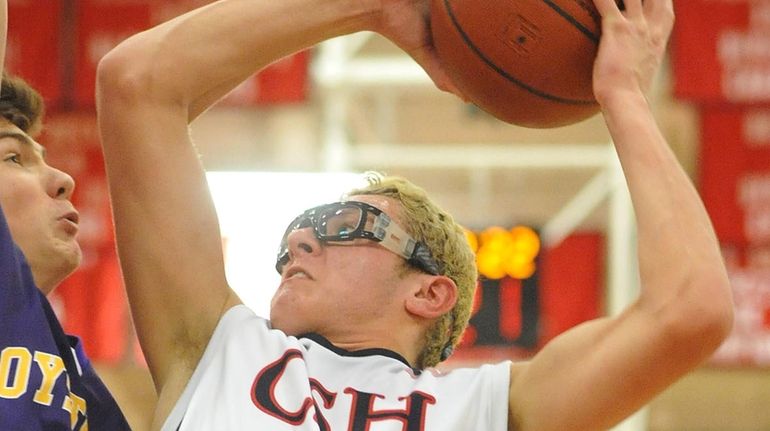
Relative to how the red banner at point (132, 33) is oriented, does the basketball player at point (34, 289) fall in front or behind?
in front

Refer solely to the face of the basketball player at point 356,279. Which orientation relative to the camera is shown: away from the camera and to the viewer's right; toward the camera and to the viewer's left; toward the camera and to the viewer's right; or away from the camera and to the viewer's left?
toward the camera and to the viewer's left

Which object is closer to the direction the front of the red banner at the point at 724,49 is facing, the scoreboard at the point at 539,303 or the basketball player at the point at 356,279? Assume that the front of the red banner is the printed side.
the basketball player

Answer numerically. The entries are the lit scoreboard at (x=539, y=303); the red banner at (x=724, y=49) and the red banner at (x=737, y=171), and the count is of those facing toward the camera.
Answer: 3

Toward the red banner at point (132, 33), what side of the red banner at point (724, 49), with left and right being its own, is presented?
right

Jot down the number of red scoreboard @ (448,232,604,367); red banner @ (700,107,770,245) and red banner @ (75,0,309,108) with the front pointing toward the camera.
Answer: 3

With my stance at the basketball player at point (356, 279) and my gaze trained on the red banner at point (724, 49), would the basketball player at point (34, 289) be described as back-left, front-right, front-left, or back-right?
back-left

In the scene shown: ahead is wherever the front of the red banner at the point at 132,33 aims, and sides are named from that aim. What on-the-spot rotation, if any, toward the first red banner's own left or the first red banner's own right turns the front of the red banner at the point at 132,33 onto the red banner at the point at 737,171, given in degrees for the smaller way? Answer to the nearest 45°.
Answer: approximately 90° to the first red banner's own left

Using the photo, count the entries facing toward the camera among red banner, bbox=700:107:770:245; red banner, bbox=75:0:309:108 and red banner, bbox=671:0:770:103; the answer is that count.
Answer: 3
